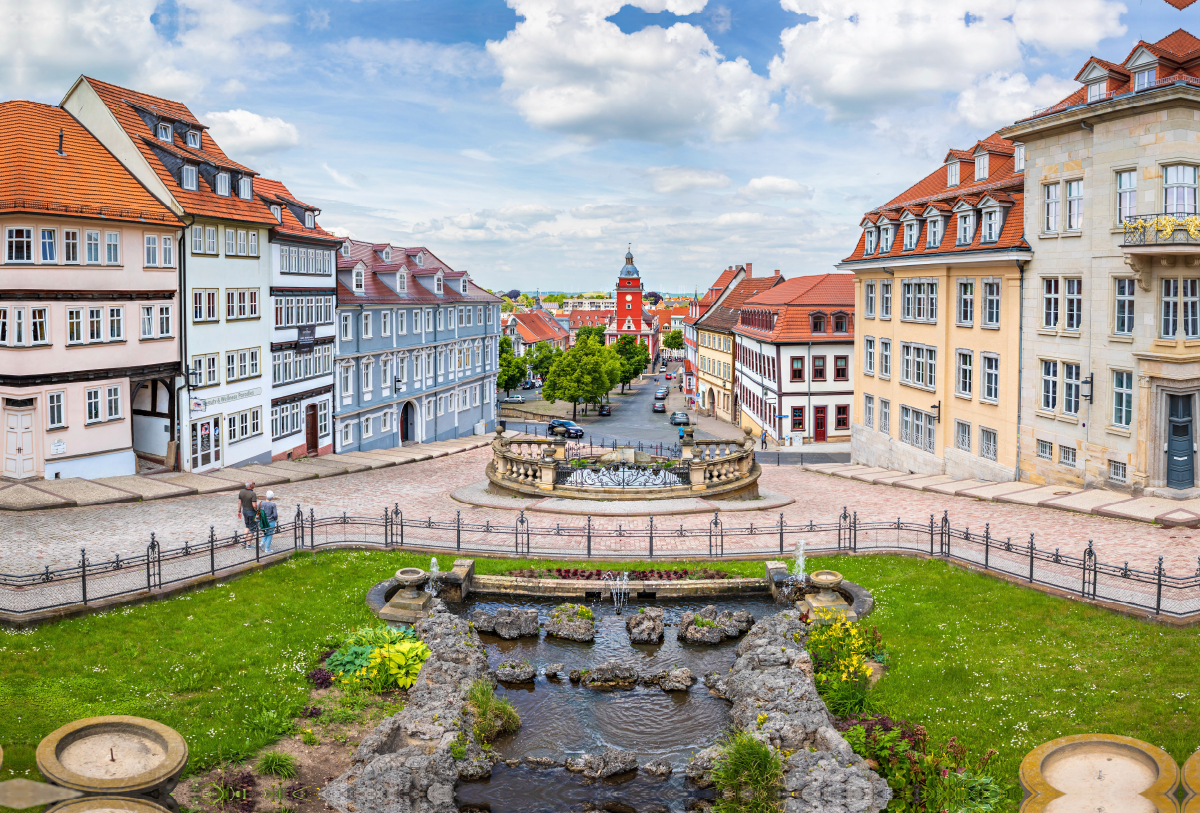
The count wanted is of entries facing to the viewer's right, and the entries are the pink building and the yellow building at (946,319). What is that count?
0

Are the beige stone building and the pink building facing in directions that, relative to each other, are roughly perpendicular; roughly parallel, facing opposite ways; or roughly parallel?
roughly perpendicular

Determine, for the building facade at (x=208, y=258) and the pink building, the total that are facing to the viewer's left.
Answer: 0

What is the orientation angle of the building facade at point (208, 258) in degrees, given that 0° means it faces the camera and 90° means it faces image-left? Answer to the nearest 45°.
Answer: approximately 315°

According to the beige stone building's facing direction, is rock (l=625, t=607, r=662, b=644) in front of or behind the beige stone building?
in front

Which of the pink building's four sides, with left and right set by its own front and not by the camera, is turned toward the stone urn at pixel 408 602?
front

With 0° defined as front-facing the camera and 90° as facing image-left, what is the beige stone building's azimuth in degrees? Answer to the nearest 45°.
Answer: approximately 45°

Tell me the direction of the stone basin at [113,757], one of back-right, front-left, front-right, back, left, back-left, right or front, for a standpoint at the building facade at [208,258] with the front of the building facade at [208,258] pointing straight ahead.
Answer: front-right

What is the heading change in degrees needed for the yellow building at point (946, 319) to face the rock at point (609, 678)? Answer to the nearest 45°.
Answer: approximately 45° to its left
